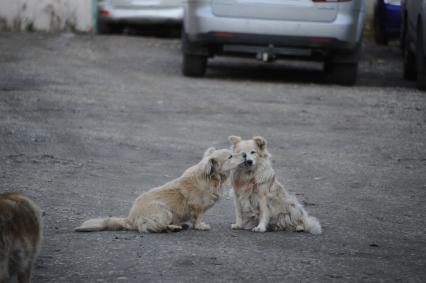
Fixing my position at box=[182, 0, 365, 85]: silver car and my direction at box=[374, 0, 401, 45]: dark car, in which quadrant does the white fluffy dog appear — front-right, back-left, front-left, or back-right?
back-right

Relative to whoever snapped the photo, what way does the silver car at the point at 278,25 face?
facing away from the viewer

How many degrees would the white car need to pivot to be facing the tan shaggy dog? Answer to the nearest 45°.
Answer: approximately 180°

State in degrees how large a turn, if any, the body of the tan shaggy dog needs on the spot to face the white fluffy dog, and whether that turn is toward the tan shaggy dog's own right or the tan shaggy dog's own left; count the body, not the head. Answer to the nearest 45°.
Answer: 0° — it already faces it

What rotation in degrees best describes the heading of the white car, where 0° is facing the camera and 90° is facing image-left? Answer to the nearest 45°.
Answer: approximately 180°

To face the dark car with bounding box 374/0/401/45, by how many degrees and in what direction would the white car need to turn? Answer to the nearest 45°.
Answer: approximately 90° to its right

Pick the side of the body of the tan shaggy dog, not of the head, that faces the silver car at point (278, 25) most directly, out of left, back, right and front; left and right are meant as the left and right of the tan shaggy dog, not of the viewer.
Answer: left

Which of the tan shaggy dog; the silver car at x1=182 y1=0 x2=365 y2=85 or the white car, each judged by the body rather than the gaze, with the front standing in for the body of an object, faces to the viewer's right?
the tan shaggy dog

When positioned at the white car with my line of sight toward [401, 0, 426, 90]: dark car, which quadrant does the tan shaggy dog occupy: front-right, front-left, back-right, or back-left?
front-right

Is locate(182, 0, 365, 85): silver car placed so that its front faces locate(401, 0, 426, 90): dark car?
no

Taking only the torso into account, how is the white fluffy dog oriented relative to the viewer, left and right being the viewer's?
facing the viewer and to the left of the viewer

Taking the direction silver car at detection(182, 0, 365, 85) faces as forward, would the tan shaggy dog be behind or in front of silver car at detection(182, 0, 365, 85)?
behind

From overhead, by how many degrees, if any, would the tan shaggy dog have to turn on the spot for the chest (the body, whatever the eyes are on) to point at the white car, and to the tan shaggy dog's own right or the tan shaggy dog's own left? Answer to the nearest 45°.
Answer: approximately 90° to the tan shaggy dog's own left

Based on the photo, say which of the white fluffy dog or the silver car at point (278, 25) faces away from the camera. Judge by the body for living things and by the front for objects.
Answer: the silver car

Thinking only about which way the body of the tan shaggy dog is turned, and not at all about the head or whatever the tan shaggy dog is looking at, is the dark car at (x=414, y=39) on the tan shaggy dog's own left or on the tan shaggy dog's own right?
on the tan shaggy dog's own left

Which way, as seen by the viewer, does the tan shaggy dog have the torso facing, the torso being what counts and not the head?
to the viewer's right

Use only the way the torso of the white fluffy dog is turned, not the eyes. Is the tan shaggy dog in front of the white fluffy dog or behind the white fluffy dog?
in front

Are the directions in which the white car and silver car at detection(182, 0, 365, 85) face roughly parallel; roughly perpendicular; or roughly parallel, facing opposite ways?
roughly parallel
